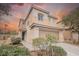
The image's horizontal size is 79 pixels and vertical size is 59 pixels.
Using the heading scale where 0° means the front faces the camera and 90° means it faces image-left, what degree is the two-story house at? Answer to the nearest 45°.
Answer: approximately 315°
